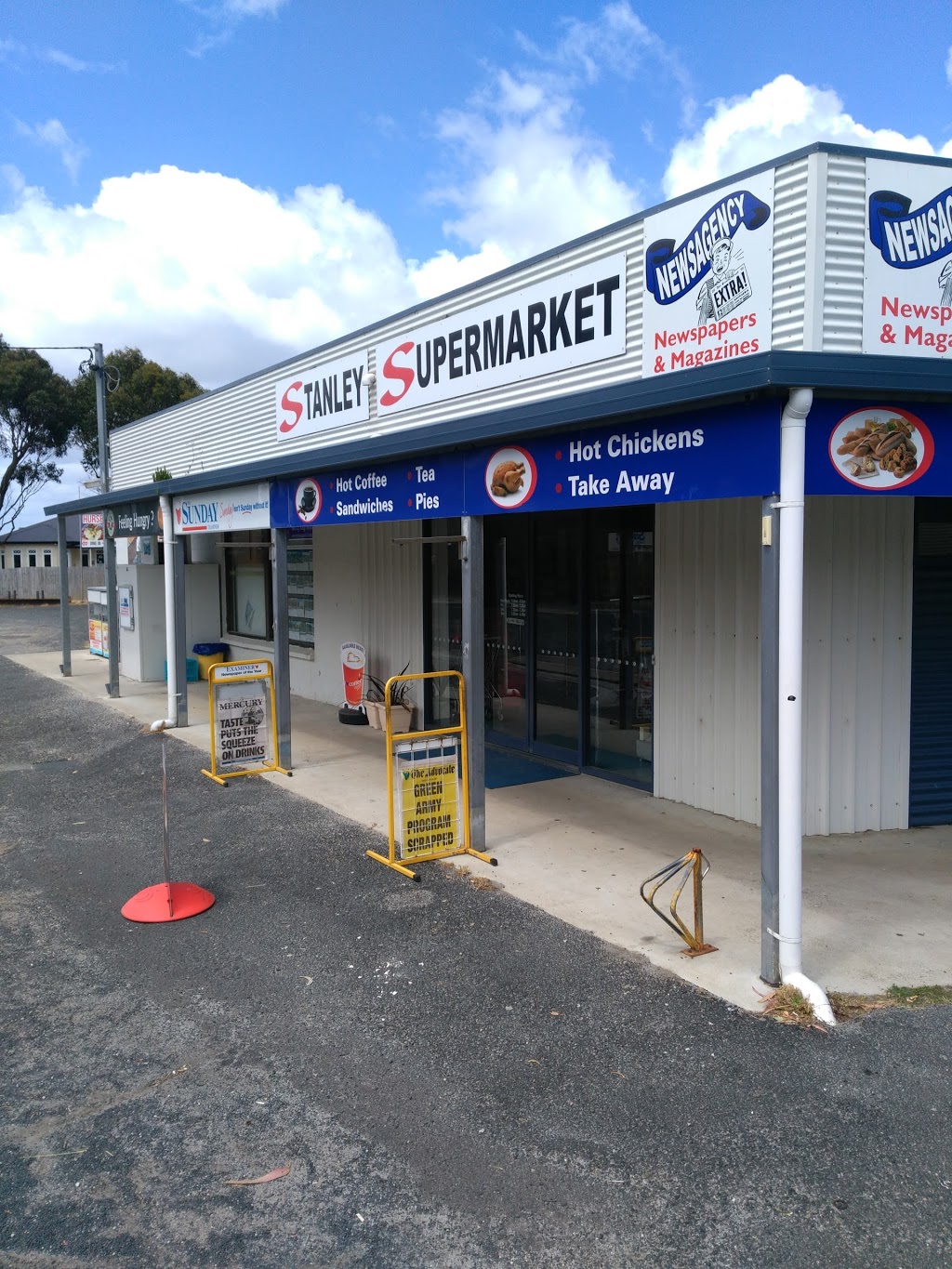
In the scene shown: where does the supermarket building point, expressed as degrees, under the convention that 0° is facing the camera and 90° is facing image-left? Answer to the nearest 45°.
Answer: approximately 45°

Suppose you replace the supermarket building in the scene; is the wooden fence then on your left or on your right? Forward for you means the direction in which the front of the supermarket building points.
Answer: on your right

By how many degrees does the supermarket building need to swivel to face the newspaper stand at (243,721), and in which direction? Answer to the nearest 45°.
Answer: approximately 90° to its right

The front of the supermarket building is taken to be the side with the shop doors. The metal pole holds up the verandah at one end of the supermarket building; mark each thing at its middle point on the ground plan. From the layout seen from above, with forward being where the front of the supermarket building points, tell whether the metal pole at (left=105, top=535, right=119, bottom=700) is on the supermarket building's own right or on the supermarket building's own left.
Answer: on the supermarket building's own right
